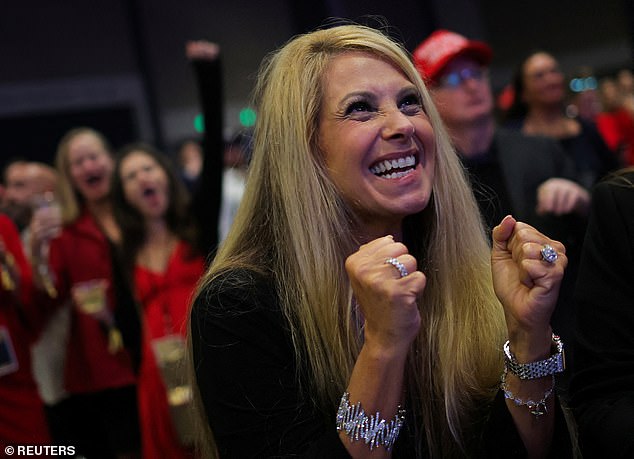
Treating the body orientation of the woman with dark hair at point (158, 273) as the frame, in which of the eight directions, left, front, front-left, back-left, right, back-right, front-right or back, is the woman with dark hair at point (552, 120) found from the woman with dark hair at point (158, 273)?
left

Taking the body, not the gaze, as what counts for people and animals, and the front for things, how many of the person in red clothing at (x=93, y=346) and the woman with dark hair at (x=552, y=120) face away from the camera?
0

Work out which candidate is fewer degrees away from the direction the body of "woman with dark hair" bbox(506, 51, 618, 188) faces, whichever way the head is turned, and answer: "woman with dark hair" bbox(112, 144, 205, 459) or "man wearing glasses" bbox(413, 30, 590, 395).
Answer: the man wearing glasses

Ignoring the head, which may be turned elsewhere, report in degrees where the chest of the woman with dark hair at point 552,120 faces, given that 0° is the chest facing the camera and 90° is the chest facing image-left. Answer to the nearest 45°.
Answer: approximately 315°

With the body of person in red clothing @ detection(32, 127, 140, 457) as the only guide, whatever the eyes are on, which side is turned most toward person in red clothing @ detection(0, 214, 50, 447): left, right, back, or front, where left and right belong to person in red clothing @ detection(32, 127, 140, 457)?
right

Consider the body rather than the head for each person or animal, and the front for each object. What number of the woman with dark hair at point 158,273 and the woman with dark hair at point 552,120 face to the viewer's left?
0

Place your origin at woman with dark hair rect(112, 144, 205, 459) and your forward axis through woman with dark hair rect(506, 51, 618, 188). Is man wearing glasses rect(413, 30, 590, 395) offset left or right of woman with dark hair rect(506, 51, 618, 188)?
right

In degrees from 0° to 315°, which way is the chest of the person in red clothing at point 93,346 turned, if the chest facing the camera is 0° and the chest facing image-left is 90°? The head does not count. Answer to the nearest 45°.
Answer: approximately 315°

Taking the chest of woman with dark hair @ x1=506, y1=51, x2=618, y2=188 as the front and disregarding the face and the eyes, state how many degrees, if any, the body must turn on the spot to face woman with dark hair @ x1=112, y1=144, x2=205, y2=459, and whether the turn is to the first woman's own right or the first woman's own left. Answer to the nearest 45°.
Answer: approximately 90° to the first woman's own right

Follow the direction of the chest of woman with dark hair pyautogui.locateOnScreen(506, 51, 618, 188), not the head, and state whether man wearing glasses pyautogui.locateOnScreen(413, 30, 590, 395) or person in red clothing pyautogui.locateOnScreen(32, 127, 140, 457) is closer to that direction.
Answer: the man wearing glasses

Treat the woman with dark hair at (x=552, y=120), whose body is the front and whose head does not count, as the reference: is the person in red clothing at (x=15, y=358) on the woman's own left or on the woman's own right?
on the woman's own right

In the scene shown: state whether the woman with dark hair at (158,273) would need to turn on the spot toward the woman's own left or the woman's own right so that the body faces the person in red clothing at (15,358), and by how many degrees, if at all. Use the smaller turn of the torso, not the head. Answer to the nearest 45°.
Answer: approximately 45° to the woman's own right
